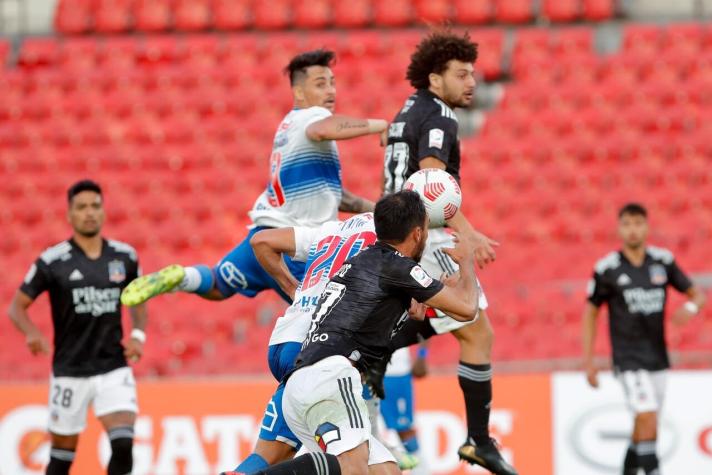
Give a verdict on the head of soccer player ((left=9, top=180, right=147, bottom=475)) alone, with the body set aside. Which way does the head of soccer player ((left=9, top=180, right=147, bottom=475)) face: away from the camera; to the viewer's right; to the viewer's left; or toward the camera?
toward the camera

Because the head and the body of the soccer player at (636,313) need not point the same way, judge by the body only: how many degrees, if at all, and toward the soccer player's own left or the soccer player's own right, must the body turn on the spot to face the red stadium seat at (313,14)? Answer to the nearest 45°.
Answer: approximately 135° to the soccer player's own right

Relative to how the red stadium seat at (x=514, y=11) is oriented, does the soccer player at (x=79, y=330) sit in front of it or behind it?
in front

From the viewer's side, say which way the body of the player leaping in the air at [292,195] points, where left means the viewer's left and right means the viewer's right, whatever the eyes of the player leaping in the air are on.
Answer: facing to the right of the viewer

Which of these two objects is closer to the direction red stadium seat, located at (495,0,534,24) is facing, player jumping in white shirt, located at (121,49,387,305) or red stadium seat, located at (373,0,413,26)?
the player jumping in white shirt

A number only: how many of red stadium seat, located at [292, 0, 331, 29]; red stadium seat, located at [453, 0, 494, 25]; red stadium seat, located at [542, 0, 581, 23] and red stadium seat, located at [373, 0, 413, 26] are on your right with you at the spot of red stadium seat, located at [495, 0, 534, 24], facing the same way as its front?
3

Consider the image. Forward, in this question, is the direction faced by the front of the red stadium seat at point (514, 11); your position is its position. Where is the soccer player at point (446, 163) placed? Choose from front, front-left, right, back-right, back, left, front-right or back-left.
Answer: front

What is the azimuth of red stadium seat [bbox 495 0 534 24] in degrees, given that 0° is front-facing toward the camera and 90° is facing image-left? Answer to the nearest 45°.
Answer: approximately 0°

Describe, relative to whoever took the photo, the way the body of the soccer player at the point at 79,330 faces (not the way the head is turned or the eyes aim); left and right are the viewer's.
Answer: facing the viewer

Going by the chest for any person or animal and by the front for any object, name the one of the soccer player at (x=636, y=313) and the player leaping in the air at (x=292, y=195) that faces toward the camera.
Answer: the soccer player

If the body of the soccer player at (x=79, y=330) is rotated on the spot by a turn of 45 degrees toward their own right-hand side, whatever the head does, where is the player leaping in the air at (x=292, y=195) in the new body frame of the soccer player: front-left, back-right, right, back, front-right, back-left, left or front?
left

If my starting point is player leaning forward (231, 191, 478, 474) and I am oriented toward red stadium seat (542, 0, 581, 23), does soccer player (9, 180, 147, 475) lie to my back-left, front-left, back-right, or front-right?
front-left

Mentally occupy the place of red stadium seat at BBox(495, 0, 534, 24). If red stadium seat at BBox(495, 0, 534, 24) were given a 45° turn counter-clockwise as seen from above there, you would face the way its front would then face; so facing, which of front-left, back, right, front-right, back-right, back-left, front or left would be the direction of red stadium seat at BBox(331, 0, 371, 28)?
back-right

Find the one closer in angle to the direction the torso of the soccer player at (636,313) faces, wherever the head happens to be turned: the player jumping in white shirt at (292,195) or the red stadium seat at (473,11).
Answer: the player jumping in white shirt

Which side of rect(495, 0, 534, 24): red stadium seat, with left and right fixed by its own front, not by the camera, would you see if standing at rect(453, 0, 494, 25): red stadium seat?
right

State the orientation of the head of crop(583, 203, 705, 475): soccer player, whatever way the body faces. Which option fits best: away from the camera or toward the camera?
toward the camera
